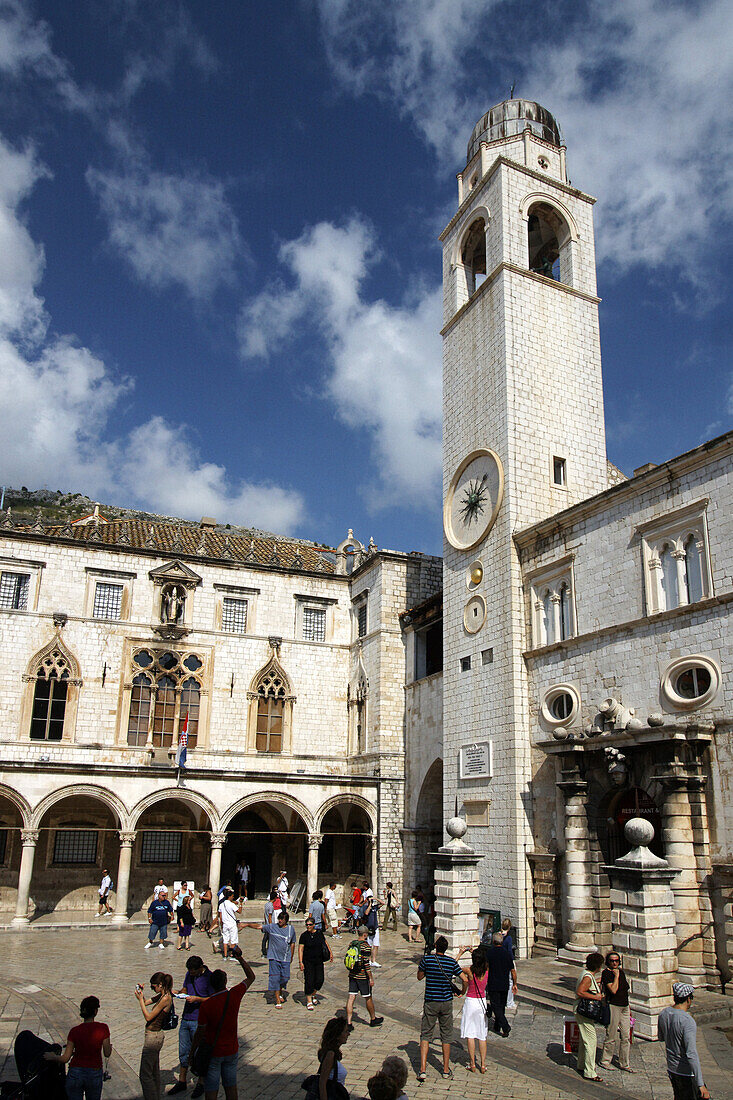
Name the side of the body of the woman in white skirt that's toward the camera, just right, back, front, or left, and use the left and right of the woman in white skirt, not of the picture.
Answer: back

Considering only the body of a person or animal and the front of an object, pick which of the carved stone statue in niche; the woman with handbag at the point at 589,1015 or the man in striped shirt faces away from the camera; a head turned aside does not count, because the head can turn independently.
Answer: the man in striped shirt

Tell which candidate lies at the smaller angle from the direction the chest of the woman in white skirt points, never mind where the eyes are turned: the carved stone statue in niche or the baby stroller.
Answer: the carved stone statue in niche

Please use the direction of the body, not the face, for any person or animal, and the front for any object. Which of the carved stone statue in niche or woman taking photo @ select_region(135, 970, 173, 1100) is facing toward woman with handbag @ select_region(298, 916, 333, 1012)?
the carved stone statue in niche

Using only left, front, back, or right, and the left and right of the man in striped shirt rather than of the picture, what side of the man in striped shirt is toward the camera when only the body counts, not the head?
back

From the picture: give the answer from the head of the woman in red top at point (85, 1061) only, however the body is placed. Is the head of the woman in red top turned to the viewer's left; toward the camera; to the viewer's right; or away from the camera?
away from the camera
